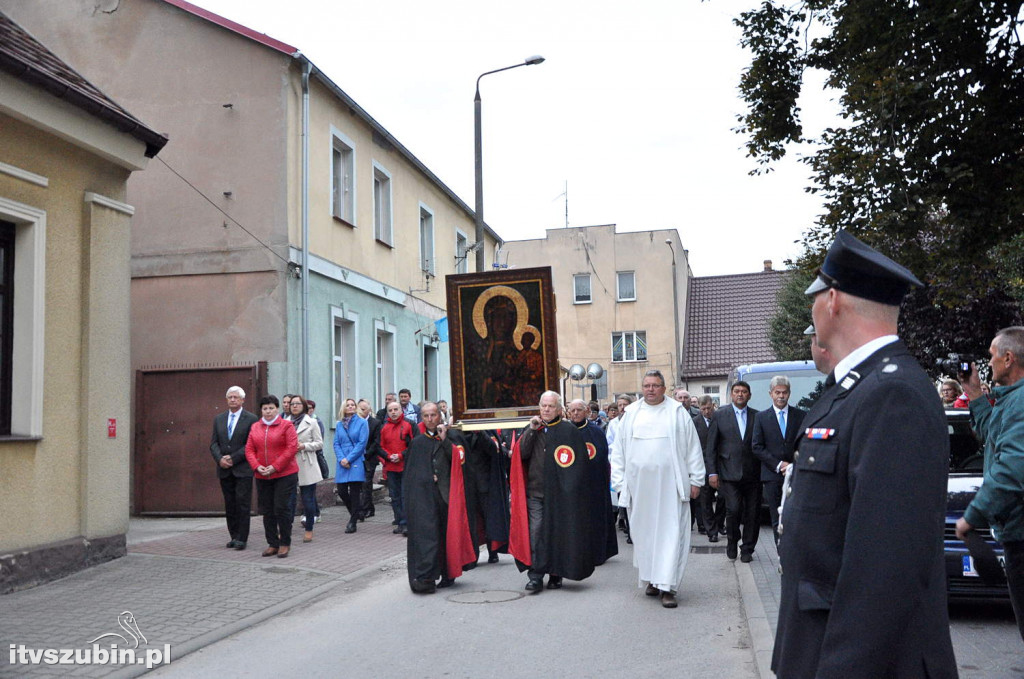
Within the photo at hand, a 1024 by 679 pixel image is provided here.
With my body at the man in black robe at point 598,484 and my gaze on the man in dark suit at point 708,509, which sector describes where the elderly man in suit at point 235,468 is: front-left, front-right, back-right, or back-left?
back-left

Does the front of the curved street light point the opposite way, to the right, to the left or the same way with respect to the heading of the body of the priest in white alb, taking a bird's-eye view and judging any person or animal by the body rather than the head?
to the left

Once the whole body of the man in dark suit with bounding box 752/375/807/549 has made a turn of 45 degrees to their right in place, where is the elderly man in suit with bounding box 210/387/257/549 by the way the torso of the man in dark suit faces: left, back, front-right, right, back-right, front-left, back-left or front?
front-right

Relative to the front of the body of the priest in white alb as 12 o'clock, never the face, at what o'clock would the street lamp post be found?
The street lamp post is roughly at 6 o'clock from the priest in white alb.

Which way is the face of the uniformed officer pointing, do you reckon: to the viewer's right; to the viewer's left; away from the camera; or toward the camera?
to the viewer's left

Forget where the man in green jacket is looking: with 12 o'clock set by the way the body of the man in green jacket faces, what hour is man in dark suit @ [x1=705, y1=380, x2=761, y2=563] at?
The man in dark suit is roughly at 2 o'clock from the man in green jacket.

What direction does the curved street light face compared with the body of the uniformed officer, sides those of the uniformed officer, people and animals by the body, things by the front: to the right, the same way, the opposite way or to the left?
the opposite way

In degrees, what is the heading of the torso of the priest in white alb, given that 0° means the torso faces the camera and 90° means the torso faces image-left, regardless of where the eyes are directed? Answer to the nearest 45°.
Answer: approximately 0°

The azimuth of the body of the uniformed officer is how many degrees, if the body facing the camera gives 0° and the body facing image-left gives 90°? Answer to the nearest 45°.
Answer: approximately 90°

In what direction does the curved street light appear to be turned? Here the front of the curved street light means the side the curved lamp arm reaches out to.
to the viewer's right

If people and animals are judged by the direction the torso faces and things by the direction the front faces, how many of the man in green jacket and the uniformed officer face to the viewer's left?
2

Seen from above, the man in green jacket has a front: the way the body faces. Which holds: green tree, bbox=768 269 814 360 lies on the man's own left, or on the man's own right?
on the man's own right

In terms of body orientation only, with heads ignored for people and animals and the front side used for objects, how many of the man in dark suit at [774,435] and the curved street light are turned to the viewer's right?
1
